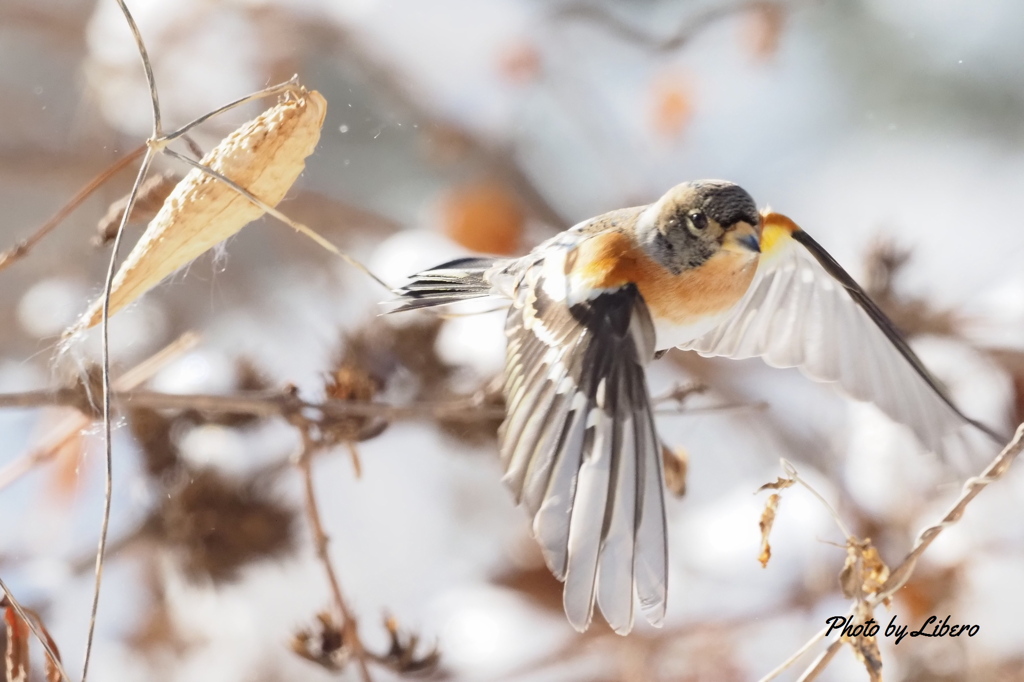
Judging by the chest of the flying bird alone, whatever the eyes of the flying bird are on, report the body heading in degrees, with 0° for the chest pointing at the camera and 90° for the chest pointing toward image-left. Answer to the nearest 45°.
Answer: approximately 315°
